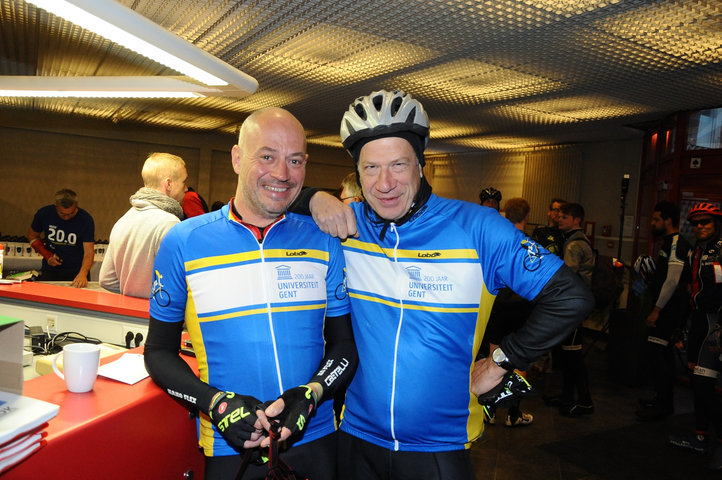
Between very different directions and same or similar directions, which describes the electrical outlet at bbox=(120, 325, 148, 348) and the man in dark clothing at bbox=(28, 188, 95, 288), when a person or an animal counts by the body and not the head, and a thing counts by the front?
same or similar directions

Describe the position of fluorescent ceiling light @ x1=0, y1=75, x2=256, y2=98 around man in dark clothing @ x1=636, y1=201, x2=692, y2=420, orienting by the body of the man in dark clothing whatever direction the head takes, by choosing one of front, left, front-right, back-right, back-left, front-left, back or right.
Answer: front-left

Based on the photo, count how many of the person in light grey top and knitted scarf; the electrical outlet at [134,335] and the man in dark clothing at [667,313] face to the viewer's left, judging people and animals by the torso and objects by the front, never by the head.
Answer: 1

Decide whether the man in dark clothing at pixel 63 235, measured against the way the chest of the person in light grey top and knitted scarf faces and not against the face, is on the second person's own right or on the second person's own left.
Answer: on the second person's own left

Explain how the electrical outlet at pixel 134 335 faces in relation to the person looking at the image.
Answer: facing the viewer

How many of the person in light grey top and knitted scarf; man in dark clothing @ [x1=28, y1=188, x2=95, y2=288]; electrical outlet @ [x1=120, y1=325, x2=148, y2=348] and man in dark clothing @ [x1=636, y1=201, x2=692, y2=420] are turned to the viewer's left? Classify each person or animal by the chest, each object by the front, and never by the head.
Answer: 1

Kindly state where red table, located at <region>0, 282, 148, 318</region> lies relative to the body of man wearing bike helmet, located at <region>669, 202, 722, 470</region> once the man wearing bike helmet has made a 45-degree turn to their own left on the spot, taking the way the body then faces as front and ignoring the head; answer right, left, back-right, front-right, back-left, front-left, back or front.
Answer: front-right

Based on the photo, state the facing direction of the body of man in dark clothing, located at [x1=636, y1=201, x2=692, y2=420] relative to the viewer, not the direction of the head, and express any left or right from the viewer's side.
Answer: facing to the left of the viewer

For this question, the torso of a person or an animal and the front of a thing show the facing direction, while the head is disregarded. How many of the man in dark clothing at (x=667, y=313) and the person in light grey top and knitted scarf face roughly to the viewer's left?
1

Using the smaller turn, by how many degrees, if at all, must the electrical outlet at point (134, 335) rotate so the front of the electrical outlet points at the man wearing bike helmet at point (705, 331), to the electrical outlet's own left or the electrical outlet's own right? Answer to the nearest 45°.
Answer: approximately 90° to the electrical outlet's own left

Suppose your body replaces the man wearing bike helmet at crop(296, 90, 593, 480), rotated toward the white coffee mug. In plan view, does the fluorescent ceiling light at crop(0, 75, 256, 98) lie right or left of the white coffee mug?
right

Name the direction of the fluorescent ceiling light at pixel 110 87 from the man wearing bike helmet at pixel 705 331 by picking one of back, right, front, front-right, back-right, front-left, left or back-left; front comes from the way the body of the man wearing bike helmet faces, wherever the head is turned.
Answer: front

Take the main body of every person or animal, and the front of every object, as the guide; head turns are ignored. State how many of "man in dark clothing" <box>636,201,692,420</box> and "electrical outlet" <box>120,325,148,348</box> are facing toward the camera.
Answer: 1

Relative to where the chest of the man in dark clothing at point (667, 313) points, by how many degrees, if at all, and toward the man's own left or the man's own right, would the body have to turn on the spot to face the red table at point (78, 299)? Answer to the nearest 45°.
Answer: approximately 45° to the man's own left

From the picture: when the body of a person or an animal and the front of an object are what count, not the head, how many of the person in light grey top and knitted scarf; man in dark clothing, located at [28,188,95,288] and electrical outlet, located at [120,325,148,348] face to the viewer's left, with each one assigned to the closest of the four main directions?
0

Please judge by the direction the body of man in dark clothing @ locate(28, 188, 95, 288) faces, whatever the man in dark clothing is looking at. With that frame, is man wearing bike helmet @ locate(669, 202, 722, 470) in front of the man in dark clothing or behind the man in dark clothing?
in front

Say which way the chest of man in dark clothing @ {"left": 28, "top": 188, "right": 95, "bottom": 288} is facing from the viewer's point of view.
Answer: toward the camera
